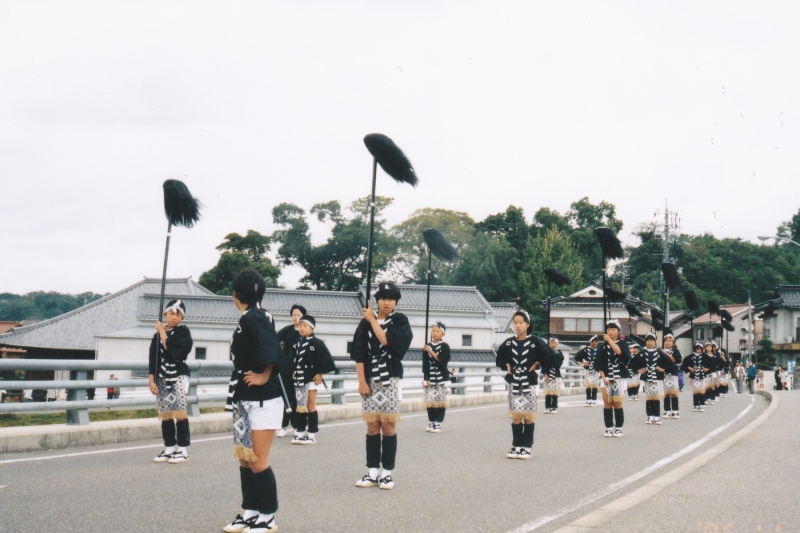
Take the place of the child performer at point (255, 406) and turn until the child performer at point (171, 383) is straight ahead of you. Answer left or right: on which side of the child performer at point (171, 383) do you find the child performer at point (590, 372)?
right

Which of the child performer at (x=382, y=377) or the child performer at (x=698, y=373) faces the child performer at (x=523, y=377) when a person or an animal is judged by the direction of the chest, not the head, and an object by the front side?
the child performer at (x=698, y=373)

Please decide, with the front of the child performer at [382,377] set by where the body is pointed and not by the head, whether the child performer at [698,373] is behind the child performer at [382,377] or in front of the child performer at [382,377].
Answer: behind

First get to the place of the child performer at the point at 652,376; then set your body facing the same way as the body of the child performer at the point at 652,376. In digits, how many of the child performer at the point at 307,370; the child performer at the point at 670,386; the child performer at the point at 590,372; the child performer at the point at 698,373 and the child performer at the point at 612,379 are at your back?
3

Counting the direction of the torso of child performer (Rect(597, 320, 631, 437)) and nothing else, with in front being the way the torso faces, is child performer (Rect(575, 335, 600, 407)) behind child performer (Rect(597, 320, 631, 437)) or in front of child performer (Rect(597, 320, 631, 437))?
behind

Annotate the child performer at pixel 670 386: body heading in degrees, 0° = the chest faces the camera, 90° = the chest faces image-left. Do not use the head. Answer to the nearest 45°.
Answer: approximately 45°

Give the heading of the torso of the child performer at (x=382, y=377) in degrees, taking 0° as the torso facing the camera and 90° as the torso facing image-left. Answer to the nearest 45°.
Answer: approximately 0°

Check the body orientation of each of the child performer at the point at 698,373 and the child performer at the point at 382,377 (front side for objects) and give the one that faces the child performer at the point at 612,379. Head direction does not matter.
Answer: the child performer at the point at 698,373

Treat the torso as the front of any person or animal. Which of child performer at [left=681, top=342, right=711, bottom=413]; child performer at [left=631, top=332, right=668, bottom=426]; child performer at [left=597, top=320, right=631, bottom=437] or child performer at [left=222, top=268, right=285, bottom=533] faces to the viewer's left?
child performer at [left=222, top=268, right=285, bottom=533]

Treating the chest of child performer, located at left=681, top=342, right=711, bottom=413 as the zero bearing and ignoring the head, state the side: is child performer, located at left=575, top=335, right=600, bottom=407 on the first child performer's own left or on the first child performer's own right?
on the first child performer's own right

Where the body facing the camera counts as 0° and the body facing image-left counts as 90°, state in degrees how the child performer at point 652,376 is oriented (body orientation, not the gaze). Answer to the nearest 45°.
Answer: approximately 0°

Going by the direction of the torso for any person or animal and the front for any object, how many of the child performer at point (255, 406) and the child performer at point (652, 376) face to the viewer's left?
1
